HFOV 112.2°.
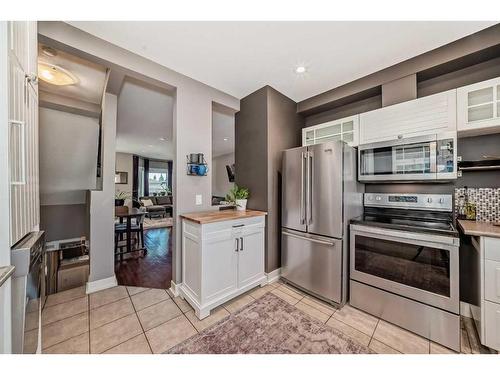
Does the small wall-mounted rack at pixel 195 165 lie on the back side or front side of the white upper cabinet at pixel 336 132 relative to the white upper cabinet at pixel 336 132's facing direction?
on the front side

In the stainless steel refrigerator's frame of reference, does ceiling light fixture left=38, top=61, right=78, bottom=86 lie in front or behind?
in front

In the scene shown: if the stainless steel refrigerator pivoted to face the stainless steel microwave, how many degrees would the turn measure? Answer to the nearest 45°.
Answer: approximately 135° to its left

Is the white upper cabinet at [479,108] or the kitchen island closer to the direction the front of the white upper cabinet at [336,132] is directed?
the kitchen island

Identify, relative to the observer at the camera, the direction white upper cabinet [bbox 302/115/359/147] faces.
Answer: facing the viewer and to the left of the viewer

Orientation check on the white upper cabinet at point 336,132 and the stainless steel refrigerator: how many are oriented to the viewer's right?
0
